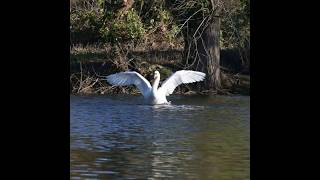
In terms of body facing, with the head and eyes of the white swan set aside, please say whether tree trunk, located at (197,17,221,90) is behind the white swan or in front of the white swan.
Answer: behind

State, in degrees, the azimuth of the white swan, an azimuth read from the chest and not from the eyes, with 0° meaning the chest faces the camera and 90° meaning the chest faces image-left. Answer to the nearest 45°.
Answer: approximately 0°
